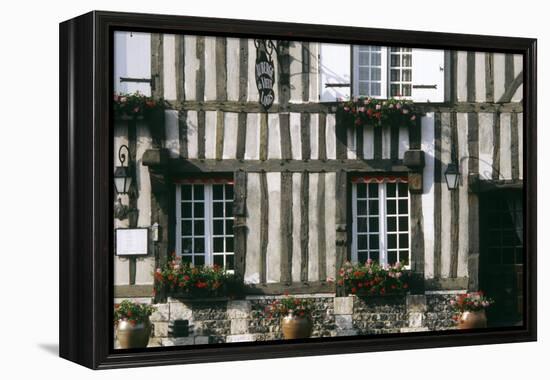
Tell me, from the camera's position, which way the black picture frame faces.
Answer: facing the viewer and to the right of the viewer
